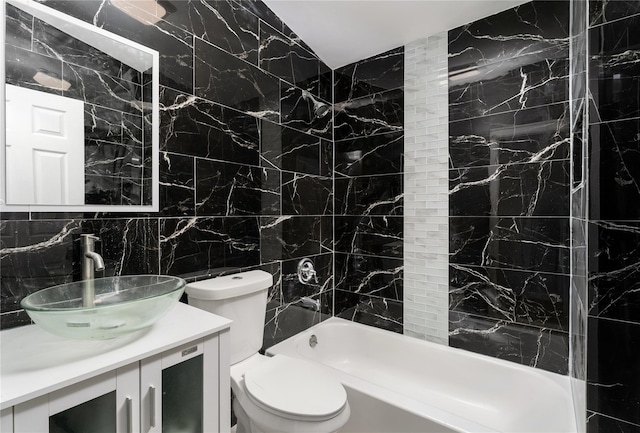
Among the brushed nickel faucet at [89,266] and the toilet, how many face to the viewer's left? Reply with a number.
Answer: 0

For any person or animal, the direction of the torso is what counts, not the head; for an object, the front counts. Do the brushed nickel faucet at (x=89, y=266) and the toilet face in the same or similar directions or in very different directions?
same or similar directions

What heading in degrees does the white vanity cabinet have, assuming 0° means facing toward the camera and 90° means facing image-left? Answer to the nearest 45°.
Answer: approximately 315°

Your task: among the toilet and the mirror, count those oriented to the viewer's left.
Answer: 0

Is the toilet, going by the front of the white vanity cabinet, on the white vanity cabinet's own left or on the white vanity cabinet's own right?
on the white vanity cabinet's own left

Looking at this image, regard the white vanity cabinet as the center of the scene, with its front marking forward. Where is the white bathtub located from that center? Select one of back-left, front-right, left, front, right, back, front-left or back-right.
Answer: front-left

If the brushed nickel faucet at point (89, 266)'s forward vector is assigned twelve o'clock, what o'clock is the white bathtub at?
The white bathtub is roughly at 11 o'clock from the brushed nickel faucet.

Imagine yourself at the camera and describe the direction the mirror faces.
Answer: facing the viewer and to the right of the viewer
